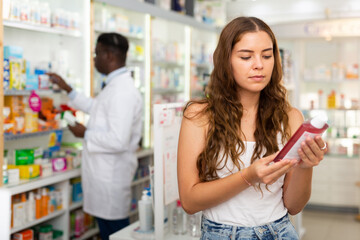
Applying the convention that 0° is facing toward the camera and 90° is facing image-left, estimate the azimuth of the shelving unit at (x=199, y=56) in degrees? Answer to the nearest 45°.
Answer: approximately 315°

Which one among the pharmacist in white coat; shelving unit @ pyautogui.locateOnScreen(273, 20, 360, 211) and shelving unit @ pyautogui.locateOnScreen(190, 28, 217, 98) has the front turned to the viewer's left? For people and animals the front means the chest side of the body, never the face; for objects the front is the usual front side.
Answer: the pharmacist in white coat

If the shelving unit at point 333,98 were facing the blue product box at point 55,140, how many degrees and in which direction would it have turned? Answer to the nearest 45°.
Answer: approximately 45° to its right

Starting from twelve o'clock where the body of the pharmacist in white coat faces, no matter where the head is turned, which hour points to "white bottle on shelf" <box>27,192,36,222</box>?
The white bottle on shelf is roughly at 12 o'clock from the pharmacist in white coat.

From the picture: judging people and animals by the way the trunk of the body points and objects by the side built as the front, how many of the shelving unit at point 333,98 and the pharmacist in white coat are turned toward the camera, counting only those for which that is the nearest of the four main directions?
1

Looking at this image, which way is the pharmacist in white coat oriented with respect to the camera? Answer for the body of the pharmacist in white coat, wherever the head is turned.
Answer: to the viewer's left

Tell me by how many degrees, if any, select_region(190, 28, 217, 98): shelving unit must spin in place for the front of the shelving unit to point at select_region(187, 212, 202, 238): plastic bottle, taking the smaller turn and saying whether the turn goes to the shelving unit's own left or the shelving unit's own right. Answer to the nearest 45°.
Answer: approximately 45° to the shelving unit's own right

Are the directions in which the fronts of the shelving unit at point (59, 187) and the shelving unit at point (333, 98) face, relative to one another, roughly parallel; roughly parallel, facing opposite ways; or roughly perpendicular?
roughly perpendicular

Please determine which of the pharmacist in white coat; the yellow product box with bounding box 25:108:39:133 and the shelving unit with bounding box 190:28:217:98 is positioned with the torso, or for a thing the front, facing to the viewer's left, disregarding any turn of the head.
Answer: the pharmacist in white coat

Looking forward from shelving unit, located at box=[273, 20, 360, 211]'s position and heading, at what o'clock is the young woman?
The young woman is roughly at 12 o'clock from the shelving unit.
